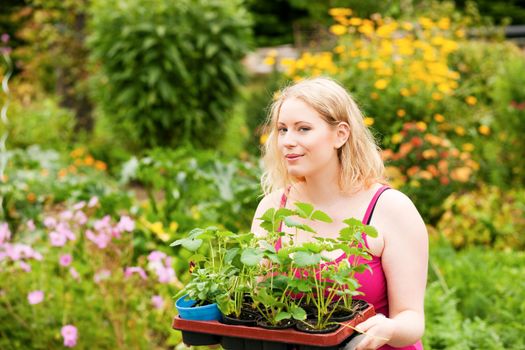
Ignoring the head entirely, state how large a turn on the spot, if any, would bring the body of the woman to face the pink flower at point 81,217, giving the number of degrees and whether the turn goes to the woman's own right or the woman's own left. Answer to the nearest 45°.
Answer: approximately 90° to the woman's own right

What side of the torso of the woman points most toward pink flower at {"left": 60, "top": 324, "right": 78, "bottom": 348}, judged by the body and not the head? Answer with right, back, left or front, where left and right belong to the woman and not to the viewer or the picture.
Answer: right

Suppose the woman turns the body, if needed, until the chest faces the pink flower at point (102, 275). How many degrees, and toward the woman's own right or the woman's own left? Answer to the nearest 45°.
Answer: approximately 90° to the woman's own right

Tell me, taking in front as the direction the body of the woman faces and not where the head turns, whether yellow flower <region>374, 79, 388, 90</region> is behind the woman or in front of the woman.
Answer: behind

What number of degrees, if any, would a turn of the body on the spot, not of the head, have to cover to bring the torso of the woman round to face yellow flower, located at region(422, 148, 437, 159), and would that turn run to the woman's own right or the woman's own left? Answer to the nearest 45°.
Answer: approximately 135° to the woman's own right

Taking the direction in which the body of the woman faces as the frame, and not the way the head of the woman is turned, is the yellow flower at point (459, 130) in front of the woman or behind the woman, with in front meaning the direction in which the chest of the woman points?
behind

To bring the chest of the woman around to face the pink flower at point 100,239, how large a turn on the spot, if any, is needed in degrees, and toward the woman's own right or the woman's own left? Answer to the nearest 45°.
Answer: approximately 90° to the woman's own right

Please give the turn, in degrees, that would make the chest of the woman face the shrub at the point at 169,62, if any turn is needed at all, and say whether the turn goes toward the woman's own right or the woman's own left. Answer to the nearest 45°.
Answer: approximately 135° to the woman's own right

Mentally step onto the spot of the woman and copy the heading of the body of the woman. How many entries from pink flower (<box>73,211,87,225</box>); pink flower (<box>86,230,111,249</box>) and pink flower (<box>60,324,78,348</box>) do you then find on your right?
3

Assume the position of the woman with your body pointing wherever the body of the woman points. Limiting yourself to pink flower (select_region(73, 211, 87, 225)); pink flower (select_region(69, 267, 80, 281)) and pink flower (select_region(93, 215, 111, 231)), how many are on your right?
3

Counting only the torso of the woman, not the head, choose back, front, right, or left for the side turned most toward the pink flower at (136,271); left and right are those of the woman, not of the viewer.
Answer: right
